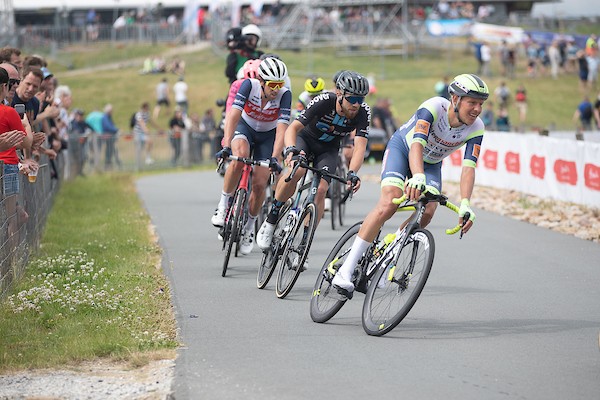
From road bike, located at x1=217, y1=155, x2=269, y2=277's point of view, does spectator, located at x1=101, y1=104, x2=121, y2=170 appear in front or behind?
behind

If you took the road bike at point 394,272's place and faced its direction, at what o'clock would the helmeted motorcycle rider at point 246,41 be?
The helmeted motorcycle rider is roughly at 7 o'clock from the road bike.

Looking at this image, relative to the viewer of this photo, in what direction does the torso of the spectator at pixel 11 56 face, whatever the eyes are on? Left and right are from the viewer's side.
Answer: facing to the right of the viewer

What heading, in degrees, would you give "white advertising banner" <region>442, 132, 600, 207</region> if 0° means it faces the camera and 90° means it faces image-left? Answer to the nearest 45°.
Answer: approximately 45°

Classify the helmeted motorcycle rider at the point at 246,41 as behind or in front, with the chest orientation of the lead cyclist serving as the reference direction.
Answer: behind

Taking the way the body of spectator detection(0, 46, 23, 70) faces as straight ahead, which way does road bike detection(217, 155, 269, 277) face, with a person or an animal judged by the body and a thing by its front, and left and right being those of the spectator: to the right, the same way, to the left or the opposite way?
to the right

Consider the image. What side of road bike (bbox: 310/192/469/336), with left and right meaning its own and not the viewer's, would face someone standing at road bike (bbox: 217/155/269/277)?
back

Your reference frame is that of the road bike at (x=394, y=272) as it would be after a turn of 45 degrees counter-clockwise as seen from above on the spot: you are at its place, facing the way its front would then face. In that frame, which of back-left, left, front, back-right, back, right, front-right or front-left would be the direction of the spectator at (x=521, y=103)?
left

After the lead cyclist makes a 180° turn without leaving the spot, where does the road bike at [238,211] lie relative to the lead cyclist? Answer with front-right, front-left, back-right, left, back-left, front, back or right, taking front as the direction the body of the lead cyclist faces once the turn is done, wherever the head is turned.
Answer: front

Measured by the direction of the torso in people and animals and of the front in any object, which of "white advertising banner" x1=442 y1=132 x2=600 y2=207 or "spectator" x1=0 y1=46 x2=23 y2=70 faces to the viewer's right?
the spectator

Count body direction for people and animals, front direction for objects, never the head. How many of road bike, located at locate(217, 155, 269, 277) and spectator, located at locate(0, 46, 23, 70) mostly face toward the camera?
1

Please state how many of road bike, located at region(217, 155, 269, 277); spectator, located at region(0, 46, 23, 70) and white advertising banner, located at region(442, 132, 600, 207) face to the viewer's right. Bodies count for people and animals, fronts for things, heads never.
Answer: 1

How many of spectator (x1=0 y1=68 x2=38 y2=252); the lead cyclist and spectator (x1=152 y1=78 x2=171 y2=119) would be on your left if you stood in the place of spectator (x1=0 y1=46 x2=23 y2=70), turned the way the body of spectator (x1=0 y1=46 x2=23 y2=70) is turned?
1
